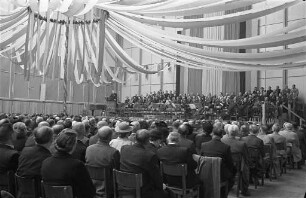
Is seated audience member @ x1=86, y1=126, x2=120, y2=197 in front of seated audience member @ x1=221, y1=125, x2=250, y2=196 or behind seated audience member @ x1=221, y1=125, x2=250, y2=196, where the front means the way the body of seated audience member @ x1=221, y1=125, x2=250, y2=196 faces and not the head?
behind

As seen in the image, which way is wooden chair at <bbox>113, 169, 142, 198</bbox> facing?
away from the camera

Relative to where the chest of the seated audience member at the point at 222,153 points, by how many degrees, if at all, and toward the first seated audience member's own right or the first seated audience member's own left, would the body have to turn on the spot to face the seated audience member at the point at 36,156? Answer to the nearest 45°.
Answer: approximately 135° to the first seated audience member's own left

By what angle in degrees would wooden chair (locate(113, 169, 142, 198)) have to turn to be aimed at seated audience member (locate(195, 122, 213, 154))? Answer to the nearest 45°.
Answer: approximately 45° to its right

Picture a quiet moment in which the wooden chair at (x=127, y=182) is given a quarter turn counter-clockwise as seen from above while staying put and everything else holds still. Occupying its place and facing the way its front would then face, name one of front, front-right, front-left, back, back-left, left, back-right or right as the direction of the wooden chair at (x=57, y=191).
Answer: front-left

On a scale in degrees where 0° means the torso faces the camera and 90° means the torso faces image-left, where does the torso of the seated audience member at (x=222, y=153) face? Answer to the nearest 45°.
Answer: approximately 180°

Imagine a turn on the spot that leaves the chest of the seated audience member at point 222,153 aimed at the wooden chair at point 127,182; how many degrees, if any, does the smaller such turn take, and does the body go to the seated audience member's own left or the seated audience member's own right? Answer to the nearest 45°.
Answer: approximately 135° to the seated audience member's own left

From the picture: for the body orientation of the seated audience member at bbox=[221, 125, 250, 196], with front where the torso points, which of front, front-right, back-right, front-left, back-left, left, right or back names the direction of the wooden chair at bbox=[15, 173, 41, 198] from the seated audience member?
back-left

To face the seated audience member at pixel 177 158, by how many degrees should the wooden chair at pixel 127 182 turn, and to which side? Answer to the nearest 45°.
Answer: approximately 45° to its right

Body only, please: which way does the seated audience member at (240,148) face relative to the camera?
away from the camera

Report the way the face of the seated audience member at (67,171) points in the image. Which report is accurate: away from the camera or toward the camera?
away from the camera

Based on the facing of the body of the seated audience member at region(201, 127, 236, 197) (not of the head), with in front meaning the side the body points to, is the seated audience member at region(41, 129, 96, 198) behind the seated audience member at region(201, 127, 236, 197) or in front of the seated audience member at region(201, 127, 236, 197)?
behind

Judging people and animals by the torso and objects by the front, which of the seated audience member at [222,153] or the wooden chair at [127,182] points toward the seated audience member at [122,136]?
the wooden chair

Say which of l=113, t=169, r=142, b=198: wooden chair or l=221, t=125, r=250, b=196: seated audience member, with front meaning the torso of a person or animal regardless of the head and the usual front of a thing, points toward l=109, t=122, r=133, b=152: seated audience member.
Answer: the wooden chair
